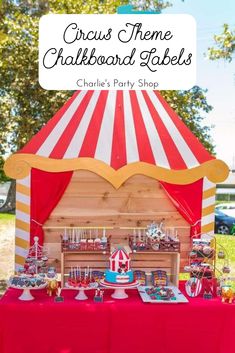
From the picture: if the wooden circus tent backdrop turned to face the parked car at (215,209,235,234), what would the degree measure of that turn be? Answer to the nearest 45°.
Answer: approximately 180°

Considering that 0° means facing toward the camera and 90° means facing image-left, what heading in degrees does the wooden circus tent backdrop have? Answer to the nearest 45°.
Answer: approximately 0°

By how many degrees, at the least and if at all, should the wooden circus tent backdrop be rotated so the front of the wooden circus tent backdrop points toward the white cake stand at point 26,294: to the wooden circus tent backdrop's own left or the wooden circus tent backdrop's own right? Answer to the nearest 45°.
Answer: approximately 45° to the wooden circus tent backdrop's own right
